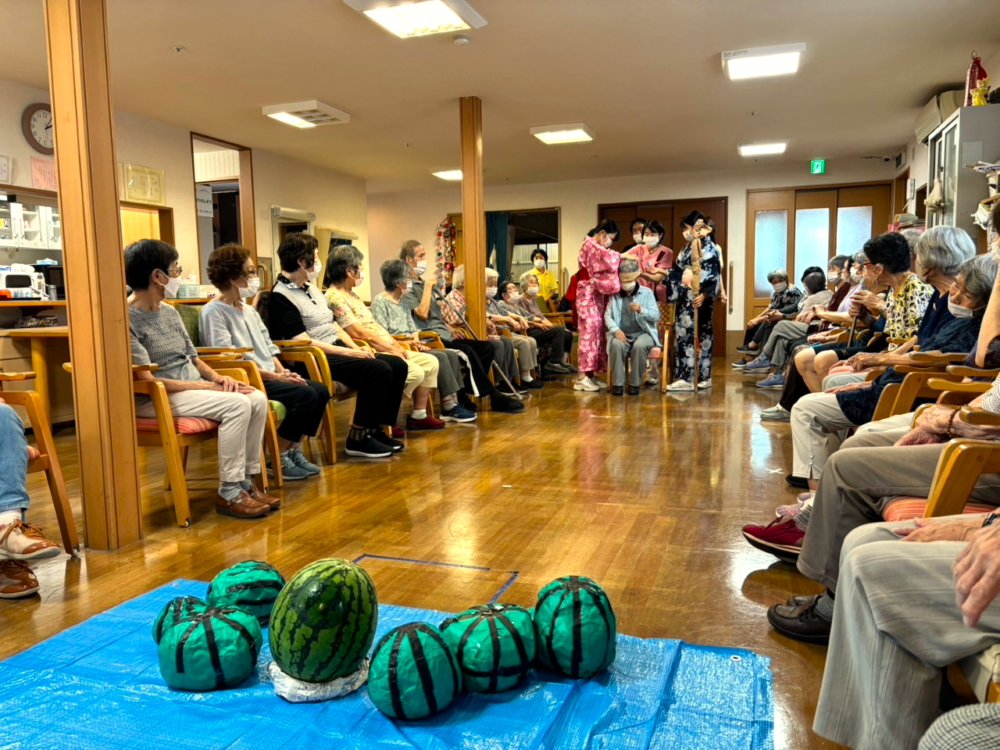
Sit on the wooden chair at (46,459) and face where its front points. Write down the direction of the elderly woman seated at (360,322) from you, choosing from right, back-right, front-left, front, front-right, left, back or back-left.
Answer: front-left

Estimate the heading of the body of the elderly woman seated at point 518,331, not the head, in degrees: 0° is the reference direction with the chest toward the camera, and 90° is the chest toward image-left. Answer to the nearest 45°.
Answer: approximately 315°

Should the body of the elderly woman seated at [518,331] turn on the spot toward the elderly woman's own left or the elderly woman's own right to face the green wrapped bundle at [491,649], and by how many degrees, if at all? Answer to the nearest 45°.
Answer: approximately 45° to the elderly woman's own right

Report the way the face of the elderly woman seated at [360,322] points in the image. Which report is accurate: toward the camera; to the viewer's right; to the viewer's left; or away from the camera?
to the viewer's right

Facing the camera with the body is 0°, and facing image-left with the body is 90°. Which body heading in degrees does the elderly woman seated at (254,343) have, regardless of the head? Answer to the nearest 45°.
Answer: approximately 315°

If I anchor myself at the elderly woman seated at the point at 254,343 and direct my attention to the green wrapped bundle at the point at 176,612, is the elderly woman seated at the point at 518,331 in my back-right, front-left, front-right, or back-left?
back-left

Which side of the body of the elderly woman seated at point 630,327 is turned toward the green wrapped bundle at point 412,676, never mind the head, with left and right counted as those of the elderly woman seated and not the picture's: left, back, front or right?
front

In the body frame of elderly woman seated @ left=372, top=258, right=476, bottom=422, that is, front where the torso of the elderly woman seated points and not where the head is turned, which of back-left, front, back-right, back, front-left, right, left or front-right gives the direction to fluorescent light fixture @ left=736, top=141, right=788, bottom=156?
left

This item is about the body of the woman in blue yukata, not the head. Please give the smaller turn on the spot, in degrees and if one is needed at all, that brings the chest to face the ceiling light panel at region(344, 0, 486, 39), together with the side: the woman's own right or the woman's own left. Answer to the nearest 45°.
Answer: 0° — they already face it

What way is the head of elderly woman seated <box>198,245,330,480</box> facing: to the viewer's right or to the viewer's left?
to the viewer's right

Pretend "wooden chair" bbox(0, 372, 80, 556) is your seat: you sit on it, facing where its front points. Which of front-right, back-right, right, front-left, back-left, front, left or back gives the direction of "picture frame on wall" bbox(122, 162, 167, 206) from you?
left

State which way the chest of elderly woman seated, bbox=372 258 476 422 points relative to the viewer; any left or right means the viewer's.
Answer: facing the viewer and to the right of the viewer

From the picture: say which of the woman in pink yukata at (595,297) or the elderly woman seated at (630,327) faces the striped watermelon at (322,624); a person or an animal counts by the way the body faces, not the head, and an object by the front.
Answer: the elderly woman seated

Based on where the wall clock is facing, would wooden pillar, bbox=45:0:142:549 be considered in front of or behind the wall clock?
in front
